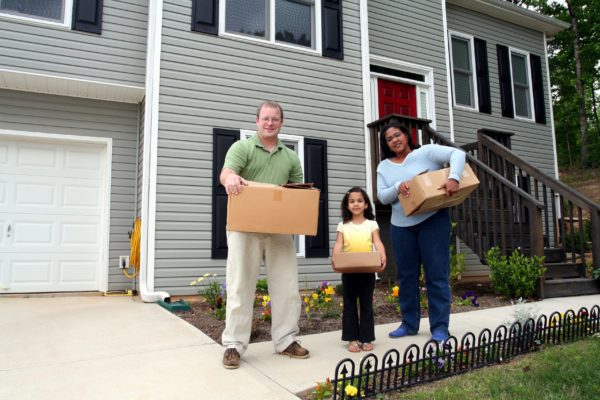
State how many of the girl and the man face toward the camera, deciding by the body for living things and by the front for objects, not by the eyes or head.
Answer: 2

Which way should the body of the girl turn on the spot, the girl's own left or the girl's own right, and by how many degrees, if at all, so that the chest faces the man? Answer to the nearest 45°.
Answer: approximately 45° to the girl's own right

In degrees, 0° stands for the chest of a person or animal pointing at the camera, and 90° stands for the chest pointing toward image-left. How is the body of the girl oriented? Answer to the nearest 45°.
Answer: approximately 0°

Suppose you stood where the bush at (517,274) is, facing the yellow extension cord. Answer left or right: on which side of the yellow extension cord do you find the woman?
left

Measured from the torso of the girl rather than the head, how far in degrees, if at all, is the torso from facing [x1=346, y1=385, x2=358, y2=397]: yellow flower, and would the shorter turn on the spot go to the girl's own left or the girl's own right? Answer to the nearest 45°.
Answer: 0° — they already face it

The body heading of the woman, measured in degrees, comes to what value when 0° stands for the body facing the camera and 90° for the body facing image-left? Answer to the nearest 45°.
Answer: approximately 0°
